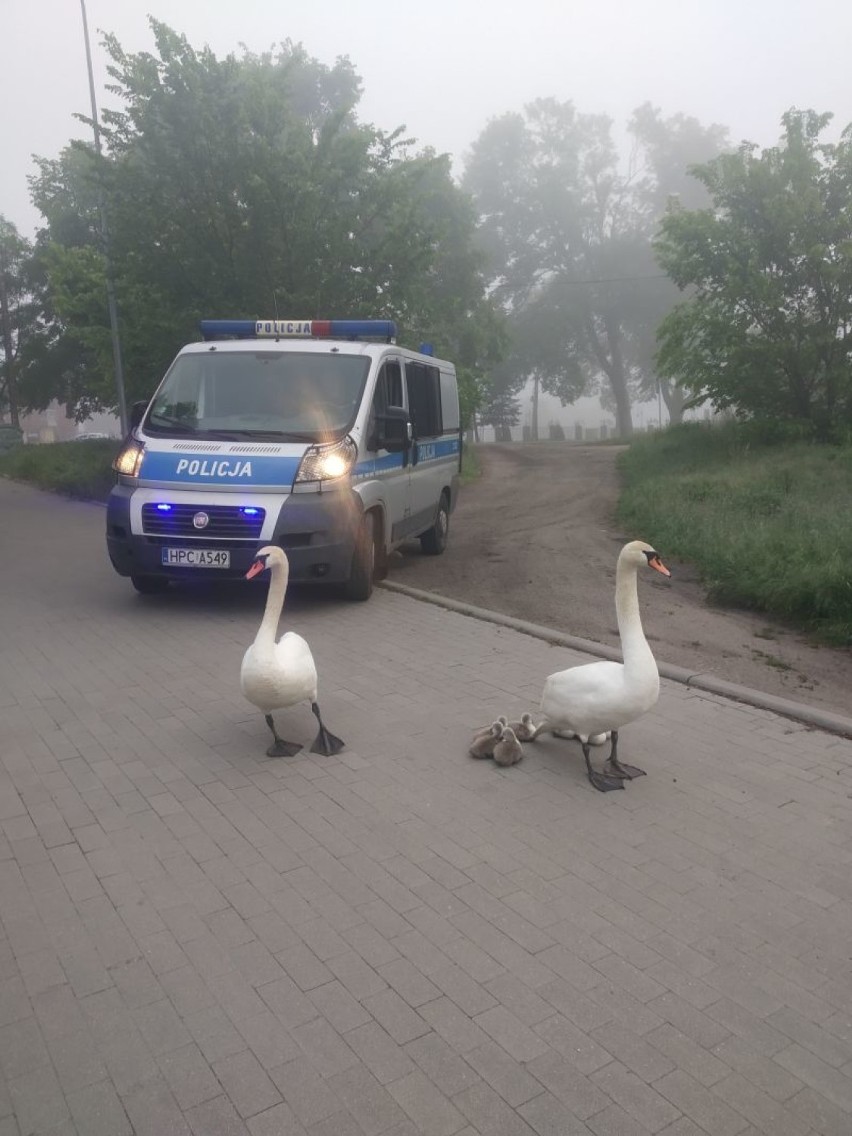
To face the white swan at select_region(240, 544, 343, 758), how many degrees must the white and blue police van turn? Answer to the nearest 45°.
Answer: approximately 45° to its left

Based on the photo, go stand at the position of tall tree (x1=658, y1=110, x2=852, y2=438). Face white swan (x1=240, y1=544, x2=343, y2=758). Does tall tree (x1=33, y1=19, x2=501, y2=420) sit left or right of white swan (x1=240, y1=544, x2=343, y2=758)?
right

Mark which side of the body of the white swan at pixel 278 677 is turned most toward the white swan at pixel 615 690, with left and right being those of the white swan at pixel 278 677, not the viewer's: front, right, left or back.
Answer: left

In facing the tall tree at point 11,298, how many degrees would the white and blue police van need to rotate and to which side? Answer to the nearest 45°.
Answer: approximately 135° to its right

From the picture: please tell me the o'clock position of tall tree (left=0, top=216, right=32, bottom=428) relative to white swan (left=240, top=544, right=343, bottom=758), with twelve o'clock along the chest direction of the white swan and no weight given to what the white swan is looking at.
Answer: The tall tree is roughly at 4 o'clock from the white swan.

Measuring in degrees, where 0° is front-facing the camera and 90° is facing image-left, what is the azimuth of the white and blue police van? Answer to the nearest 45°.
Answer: approximately 45°

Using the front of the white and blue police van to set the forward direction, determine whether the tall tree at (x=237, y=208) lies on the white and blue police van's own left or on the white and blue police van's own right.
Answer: on the white and blue police van's own right

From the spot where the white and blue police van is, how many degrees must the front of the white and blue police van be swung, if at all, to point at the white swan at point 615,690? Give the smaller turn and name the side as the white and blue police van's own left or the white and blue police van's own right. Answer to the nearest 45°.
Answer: approximately 45° to the white and blue police van's own left

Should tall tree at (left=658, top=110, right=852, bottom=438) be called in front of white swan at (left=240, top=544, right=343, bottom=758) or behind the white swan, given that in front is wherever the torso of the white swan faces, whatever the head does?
behind

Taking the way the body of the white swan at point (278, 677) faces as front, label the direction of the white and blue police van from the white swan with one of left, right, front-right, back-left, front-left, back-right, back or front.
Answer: back-right

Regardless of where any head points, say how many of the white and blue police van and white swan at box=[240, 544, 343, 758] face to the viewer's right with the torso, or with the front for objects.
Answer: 0

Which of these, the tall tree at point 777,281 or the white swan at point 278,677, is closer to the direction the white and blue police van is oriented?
the white swan
